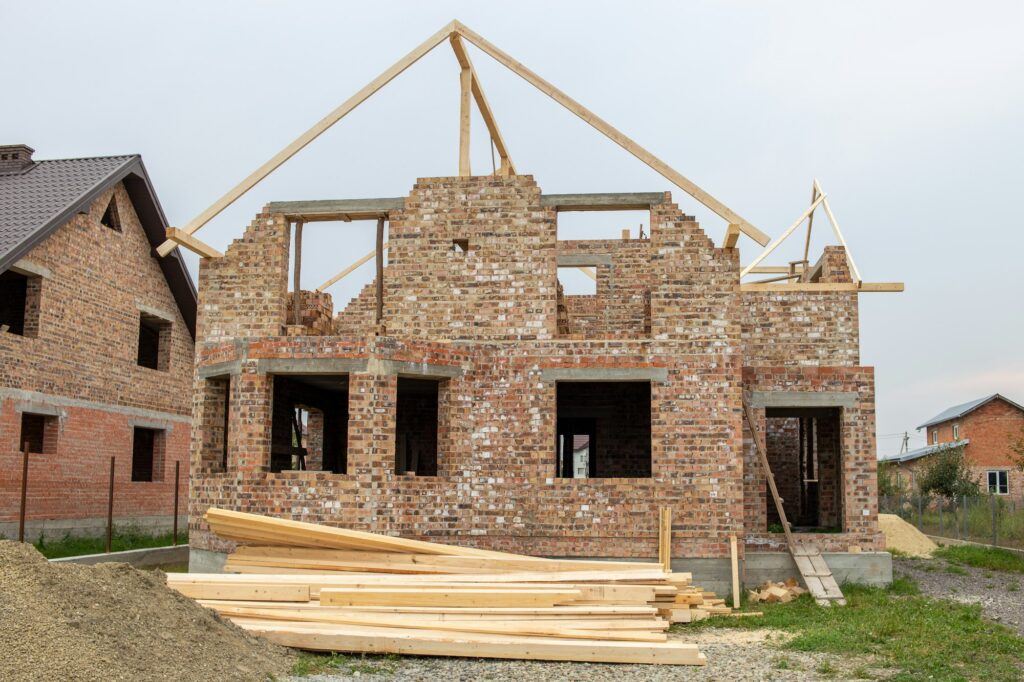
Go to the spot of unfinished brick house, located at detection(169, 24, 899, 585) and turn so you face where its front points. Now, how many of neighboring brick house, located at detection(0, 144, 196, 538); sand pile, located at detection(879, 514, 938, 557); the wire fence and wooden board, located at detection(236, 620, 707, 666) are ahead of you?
1

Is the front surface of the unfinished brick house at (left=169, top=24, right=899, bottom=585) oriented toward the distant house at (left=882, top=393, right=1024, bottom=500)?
no

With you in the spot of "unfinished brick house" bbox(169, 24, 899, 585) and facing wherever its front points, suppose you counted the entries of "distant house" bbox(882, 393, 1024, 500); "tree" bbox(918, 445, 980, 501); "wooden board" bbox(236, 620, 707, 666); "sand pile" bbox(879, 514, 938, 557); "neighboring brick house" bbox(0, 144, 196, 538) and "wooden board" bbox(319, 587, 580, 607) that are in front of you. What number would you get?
2

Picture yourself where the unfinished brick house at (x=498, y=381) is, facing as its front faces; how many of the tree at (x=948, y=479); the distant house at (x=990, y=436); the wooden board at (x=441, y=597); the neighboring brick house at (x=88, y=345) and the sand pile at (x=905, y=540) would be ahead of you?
1

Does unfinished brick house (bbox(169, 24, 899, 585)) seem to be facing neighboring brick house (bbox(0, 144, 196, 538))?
no

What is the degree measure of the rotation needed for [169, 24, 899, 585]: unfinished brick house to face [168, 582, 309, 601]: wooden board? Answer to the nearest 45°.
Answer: approximately 45° to its right

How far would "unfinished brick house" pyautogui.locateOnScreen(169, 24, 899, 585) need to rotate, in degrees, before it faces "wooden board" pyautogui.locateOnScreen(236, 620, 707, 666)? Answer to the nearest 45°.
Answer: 0° — it already faces it

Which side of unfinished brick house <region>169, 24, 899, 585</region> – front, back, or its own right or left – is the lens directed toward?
front

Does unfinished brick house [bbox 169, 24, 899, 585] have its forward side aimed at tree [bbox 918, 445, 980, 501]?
no

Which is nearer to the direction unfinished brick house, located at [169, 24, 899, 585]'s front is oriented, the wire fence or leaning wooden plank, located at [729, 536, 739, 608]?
the leaning wooden plank

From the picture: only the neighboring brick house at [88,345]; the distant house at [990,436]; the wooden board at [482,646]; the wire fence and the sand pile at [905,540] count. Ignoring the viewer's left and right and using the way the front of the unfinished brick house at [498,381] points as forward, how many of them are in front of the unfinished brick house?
1

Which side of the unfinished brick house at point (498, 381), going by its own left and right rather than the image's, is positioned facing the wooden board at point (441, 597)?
front

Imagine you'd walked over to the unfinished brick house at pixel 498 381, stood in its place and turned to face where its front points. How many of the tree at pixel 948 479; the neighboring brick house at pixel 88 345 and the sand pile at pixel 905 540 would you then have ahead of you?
0

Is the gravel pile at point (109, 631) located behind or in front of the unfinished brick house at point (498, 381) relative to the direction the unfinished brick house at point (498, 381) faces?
in front

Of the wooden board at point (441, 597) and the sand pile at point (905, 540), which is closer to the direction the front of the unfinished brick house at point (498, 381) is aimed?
the wooden board

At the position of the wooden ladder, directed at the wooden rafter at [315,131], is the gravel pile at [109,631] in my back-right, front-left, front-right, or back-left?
front-left

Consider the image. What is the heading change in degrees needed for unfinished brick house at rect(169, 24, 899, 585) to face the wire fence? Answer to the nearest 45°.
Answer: approximately 135° to its left
